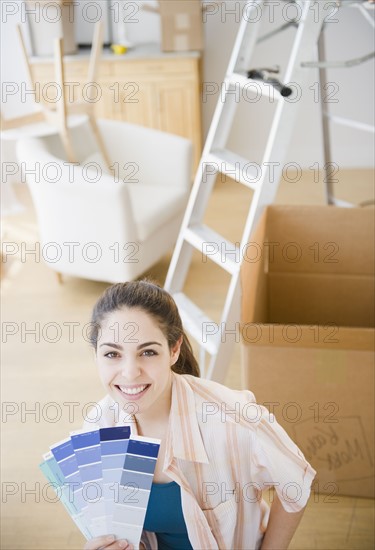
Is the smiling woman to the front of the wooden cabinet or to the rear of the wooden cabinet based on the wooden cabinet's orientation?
to the front

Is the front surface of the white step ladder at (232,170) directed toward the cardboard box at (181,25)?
no

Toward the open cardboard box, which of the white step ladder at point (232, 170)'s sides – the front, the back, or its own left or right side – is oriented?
left

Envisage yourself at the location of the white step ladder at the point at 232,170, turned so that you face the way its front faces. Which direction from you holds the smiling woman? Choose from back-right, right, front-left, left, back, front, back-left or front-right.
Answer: front-left

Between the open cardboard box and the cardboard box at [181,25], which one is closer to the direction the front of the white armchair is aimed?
the open cardboard box

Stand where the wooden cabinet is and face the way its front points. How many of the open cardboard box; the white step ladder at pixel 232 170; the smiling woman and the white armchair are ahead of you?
4

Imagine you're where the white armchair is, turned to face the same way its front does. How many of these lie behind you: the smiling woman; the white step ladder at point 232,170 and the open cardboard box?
0

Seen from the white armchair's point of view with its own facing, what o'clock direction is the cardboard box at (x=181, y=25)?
The cardboard box is roughly at 8 o'clock from the white armchair.

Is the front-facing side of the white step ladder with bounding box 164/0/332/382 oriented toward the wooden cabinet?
no

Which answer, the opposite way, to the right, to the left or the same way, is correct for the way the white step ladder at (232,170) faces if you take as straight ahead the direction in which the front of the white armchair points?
to the right

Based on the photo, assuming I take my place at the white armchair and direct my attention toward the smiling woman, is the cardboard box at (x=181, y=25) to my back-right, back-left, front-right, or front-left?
back-left

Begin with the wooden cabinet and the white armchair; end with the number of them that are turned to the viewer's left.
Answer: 0

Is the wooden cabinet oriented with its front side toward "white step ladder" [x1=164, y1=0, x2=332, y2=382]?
yes

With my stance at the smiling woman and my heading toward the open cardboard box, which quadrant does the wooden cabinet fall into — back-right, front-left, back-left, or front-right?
front-left

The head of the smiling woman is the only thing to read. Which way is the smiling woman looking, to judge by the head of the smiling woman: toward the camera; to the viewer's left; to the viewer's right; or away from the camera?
toward the camera

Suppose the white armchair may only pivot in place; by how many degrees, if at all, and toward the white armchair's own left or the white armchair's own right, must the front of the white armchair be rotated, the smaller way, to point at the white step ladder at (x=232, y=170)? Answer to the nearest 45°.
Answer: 0° — it already faces it

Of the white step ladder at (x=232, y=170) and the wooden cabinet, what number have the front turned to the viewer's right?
0

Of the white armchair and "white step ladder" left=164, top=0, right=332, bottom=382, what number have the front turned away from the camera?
0

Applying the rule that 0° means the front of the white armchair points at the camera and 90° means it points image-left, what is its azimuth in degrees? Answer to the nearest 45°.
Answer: approximately 315°

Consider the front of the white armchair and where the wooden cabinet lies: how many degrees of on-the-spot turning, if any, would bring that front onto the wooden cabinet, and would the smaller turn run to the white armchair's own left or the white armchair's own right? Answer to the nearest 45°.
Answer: approximately 135° to the white armchair's own left

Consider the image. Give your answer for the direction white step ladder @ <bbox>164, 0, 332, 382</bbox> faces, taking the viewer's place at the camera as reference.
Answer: facing the viewer and to the left of the viewer

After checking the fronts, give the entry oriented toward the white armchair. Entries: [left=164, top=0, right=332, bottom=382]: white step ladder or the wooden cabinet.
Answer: the wooden cabinet

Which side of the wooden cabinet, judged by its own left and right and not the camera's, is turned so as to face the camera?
front
